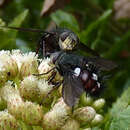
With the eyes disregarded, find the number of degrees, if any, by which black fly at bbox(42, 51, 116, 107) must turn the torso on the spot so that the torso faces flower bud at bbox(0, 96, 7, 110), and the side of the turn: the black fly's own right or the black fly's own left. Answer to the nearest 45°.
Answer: approximately 45° to the black fly's own left

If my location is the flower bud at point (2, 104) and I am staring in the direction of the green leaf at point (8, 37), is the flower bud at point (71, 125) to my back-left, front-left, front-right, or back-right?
back-right

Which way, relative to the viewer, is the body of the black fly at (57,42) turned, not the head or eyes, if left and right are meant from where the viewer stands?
facing the viewer and to the right of the viewer

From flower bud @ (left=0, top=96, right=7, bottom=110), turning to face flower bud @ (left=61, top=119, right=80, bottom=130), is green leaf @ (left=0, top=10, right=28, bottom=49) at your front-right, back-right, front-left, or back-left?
back-left

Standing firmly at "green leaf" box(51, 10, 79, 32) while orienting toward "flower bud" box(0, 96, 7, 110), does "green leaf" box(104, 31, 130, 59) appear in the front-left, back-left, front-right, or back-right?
back-left
